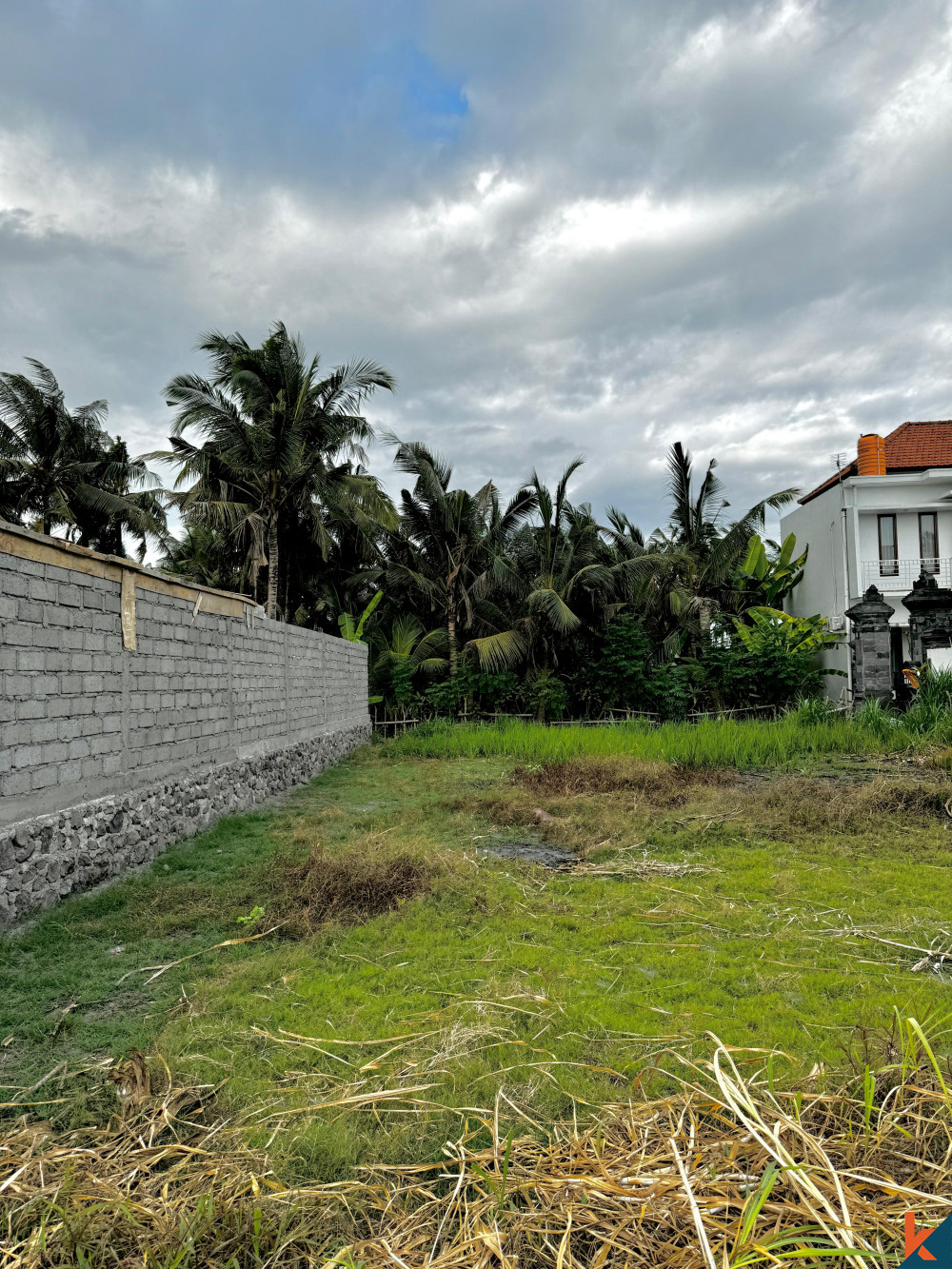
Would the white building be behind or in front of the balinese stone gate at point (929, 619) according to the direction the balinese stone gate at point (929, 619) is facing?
behind

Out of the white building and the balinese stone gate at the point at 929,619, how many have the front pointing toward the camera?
2

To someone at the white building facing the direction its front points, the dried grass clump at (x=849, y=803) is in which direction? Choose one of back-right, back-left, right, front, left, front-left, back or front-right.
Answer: front

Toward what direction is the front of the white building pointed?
toward the camera

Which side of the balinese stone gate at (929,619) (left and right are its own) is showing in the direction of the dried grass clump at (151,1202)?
front

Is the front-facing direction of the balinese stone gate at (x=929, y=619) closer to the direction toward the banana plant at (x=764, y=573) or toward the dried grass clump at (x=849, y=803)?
the dried grass clump

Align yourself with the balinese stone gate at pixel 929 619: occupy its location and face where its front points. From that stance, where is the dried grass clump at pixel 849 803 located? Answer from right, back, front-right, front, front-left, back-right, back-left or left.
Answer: front

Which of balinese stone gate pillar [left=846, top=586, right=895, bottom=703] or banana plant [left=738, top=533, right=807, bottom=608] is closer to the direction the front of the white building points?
the balinese stone gate pillar

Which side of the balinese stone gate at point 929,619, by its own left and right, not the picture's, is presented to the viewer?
front

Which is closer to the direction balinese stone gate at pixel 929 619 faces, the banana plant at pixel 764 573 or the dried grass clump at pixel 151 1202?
the dried grass clump

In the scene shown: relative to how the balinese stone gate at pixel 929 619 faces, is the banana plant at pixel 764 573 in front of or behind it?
behind

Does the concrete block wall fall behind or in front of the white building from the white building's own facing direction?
in front

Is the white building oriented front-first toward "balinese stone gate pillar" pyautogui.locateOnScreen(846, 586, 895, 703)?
yes

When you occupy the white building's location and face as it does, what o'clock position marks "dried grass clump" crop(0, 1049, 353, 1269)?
The dried grass clump is roughly at 12 o'clock from the white building.

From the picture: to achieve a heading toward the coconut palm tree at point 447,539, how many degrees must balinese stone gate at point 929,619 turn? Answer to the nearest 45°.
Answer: approximately 90° to its right
